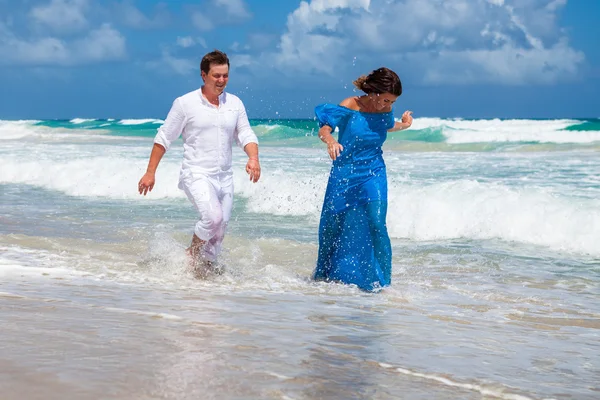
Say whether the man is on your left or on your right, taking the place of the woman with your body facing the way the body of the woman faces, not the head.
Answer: on your right
